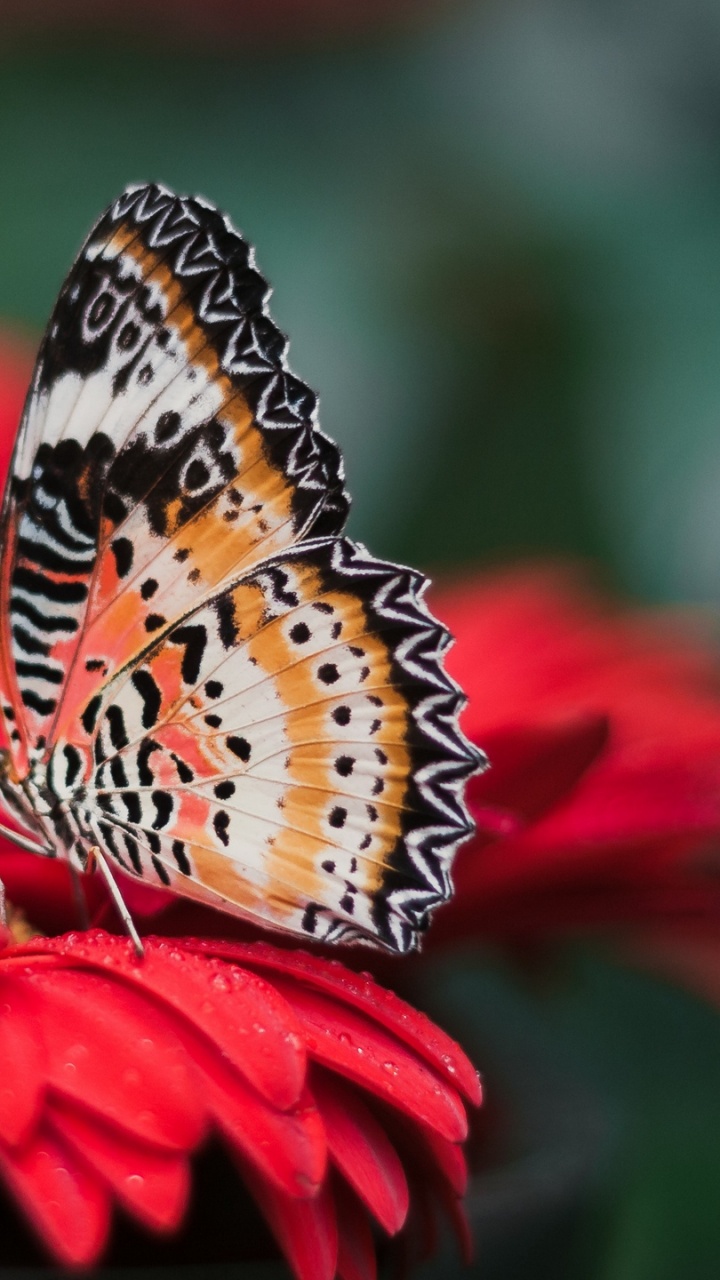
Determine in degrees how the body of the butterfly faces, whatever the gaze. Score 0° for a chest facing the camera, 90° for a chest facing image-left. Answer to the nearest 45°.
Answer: approximately 90°
